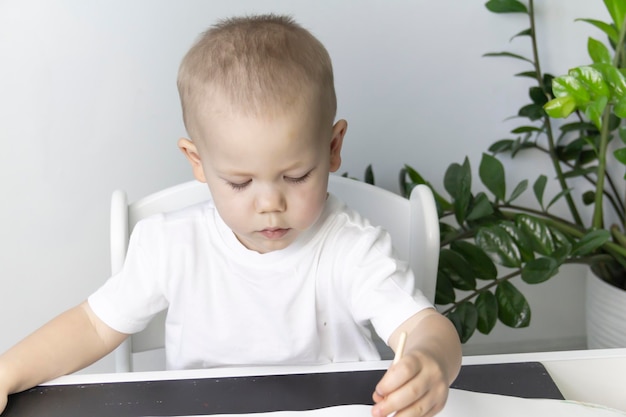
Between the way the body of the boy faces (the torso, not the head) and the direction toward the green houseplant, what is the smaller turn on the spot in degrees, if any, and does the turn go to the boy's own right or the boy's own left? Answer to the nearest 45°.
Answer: approximately 135° to the boy's own left

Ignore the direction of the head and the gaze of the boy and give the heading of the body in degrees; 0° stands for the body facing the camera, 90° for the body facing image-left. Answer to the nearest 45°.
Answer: approximately 0°

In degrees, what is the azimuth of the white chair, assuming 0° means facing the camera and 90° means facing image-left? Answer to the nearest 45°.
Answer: approximately 0°

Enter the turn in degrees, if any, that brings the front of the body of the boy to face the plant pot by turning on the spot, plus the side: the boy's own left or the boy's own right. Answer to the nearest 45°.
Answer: approximately 135° to the boy's own left
